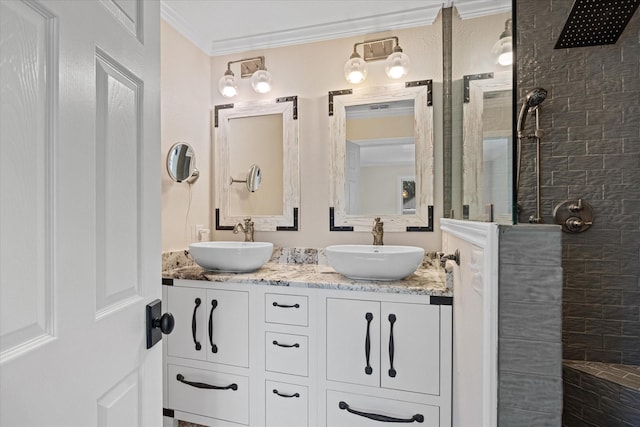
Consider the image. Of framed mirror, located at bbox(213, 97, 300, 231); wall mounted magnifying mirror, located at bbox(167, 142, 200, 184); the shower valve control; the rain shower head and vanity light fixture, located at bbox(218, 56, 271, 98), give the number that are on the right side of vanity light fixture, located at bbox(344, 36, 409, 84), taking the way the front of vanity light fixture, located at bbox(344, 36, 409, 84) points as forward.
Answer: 3

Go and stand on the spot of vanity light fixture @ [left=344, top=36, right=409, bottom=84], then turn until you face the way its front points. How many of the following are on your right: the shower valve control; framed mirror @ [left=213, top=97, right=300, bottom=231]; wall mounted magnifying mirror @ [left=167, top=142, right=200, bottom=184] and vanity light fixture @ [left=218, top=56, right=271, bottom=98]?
3

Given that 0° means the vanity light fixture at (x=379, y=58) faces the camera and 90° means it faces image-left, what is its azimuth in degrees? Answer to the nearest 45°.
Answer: approximately 0°

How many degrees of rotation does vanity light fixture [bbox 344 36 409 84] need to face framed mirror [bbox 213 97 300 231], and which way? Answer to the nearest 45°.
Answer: approximately 90° to its right

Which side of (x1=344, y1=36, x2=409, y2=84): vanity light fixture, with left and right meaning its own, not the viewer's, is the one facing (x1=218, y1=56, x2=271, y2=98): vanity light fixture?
right

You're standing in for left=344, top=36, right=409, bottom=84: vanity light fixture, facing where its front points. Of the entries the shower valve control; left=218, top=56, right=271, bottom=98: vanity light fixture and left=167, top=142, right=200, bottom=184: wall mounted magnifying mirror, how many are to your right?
2

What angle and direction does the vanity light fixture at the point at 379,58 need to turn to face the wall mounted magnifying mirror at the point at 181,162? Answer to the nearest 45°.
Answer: approximately 90° to its right

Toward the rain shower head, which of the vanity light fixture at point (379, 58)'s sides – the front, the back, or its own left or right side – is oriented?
left

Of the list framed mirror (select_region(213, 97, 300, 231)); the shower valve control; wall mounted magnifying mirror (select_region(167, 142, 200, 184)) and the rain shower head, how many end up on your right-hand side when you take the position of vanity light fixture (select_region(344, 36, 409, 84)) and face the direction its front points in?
2

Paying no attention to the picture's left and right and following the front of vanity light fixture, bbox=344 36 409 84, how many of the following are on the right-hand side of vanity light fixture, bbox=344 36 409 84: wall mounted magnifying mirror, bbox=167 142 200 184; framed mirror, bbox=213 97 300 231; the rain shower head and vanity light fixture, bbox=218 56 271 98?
3

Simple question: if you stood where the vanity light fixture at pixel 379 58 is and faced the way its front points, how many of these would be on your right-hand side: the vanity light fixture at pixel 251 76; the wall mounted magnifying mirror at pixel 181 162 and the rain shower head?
2
